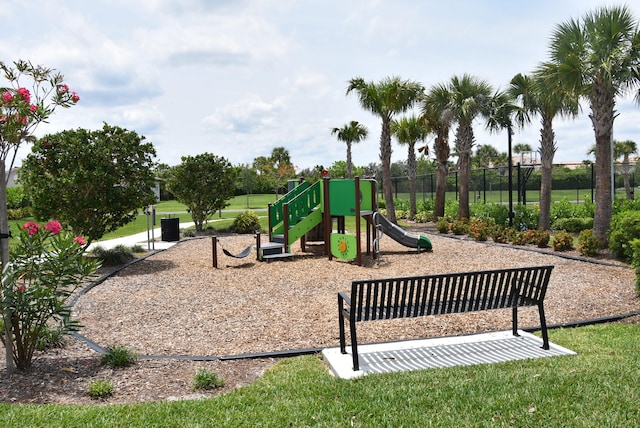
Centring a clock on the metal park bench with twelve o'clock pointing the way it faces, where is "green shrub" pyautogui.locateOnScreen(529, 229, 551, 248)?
The green shrub is roughly at 2 o'clock from the metal park bench.

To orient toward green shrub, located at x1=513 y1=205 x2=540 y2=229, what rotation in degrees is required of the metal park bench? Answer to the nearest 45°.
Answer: approximately 45° to its right

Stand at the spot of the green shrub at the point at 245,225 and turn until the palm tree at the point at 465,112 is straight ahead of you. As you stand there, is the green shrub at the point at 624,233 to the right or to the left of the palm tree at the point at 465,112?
right

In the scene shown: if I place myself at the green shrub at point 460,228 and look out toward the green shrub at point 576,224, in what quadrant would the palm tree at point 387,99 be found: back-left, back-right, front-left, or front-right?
back-left

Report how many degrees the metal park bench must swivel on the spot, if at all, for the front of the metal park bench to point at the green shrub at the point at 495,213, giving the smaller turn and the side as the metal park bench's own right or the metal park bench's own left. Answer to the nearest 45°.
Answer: approximately 45° to the metal park bench's own right

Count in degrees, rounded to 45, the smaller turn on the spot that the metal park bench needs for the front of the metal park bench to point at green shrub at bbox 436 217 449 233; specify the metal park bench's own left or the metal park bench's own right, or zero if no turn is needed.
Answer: approximately 45° to the metal park bench's own right

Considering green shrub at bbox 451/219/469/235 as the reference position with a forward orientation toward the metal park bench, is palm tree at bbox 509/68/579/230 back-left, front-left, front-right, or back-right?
back-left

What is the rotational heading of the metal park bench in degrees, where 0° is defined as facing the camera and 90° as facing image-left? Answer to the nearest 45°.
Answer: approximately 135°

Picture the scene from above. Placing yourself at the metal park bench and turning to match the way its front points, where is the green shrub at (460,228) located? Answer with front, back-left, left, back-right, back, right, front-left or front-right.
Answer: front-right
